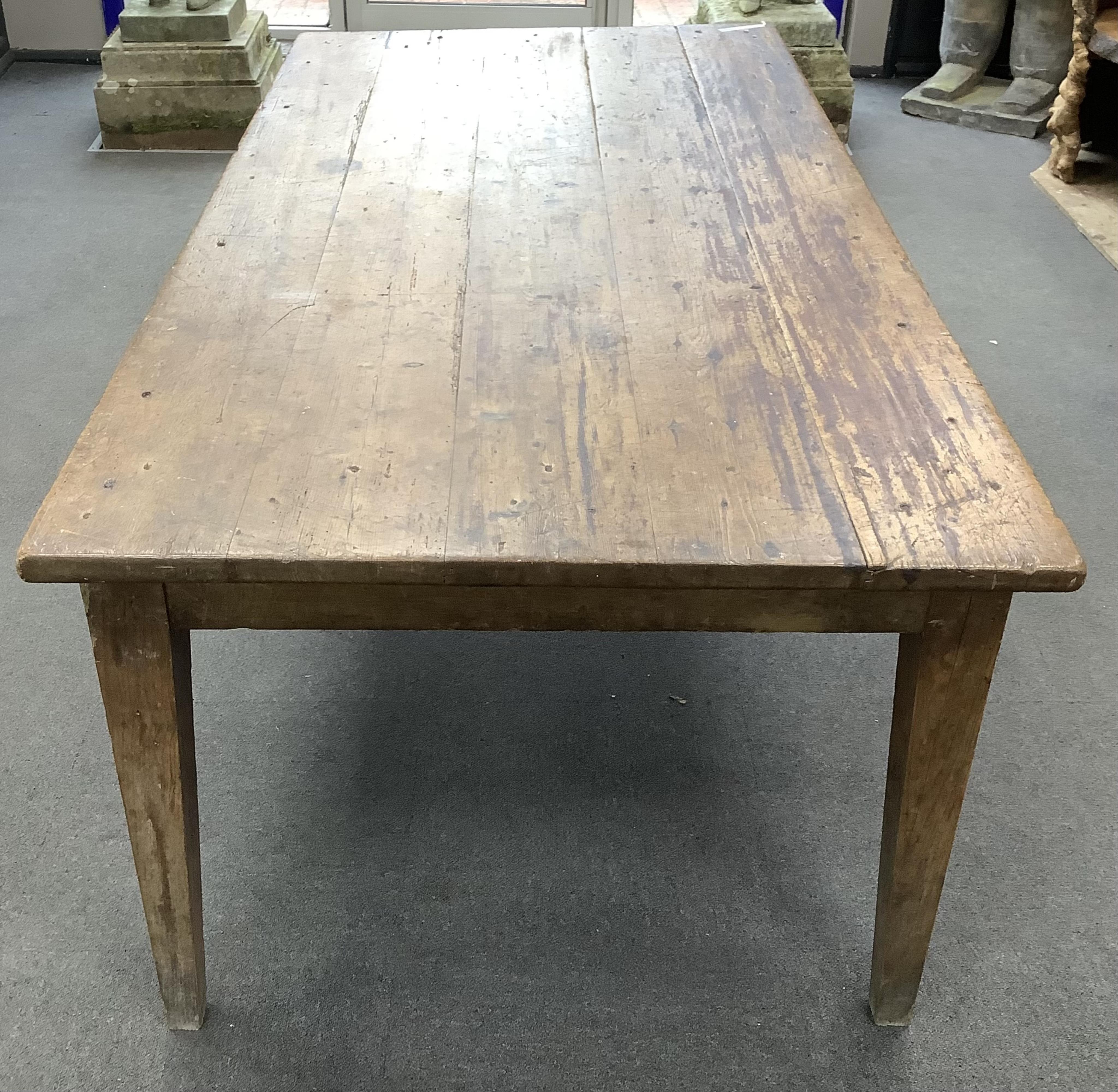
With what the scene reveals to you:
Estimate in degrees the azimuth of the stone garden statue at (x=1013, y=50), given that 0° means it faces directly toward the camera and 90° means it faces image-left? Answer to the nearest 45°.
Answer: approximately 45°

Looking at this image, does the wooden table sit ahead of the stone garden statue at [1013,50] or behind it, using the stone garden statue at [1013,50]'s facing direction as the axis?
ahead

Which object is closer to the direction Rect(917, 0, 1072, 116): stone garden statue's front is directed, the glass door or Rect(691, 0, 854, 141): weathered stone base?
the weathered stone base

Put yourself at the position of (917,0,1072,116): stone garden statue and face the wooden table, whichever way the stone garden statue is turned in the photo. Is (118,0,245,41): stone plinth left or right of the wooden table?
right

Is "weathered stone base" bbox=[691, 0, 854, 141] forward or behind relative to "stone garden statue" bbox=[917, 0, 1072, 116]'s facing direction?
forward

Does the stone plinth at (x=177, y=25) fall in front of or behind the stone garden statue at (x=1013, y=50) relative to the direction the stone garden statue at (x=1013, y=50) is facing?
in front

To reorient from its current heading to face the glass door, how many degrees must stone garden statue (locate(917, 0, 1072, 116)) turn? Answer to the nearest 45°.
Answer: approximately 45° to its right
